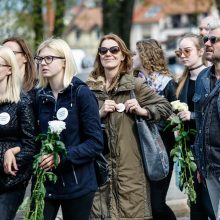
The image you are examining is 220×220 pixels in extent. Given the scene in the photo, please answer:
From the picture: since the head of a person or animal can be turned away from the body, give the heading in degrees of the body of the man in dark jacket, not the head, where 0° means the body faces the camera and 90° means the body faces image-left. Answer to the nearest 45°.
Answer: approximately 45°

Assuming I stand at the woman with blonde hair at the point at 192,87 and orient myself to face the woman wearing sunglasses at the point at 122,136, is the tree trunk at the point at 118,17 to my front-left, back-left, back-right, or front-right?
back-right

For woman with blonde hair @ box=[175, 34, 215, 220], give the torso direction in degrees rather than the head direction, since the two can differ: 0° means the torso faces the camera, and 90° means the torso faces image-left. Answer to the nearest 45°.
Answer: approximately 45°

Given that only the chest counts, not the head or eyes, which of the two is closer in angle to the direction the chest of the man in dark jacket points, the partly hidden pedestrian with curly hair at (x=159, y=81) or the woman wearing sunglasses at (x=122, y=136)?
the woman wearing sunglasses

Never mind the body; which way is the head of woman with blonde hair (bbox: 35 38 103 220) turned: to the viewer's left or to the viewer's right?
to the viewer's left

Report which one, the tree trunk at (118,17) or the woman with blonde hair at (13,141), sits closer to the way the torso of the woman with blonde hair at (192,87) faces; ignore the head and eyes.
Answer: the woman with blonde hair

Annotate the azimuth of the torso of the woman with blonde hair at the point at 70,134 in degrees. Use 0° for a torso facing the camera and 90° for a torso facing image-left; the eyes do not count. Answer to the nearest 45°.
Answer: approximately 45°
